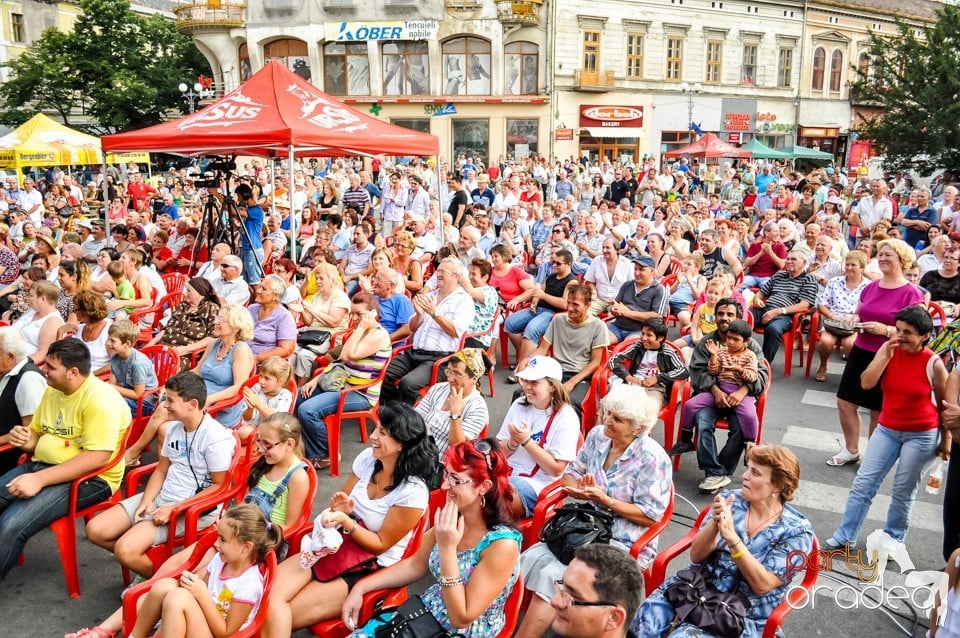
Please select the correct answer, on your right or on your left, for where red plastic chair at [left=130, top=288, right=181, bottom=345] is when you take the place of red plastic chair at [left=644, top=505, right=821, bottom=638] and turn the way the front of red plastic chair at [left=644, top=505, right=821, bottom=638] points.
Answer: on your right

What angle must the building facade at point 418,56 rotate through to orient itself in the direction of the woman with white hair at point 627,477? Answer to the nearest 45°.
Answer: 0° — it already faces them

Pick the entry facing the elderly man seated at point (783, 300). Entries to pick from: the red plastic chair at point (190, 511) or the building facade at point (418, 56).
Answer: the building facade

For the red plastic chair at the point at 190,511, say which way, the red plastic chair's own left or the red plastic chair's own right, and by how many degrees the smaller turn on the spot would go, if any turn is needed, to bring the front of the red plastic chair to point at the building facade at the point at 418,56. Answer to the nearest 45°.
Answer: approximately 135° to the red plastic chair's own right

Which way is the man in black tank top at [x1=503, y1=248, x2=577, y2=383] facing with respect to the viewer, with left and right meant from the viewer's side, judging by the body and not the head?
facing the viewer and to the left of the viewer

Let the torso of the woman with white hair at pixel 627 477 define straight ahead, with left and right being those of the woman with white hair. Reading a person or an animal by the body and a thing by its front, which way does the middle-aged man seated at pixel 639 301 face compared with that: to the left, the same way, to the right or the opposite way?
the same way

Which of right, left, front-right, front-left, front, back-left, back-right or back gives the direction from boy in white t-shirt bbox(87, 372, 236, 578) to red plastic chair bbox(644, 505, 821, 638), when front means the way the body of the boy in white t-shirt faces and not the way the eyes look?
left

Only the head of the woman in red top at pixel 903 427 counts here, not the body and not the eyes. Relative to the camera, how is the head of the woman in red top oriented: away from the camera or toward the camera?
toward the camera

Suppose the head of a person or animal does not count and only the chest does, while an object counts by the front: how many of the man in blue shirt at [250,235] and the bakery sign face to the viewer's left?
1

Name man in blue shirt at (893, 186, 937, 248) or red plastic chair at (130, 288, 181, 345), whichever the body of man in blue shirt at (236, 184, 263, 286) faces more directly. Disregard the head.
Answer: the red plastic chair

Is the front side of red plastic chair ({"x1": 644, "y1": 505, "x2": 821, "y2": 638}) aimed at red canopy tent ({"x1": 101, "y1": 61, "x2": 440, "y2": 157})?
no

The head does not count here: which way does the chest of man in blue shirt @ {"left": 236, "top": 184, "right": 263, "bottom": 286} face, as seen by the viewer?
to the viewer's left

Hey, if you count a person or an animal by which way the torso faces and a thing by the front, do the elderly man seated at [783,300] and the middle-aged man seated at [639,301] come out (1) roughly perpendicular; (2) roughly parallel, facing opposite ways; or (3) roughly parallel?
roughly parallel

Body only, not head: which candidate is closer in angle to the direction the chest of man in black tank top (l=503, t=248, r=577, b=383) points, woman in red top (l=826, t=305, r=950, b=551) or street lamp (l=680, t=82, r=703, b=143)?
the woman in red top

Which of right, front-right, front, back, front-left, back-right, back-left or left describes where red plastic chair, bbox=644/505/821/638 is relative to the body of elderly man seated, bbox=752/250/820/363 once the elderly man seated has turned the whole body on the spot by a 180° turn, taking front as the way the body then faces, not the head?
back-right

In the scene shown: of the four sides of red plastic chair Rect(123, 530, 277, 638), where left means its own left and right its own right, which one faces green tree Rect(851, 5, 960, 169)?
back
